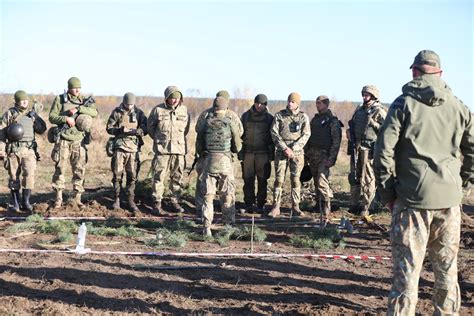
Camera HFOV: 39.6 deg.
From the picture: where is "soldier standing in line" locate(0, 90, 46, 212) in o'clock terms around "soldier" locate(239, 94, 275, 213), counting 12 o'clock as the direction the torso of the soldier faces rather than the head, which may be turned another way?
The soldier standing in line is roughly at 3 o'clock from the soldier.

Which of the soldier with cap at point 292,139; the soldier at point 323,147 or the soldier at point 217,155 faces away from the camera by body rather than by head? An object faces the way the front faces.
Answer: the soldier at point 217,155

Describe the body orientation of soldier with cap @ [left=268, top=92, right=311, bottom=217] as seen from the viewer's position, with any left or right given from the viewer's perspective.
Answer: facing the viewer

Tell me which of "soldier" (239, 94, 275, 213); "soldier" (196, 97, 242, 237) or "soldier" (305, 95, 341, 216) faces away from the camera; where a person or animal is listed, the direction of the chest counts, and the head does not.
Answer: "soldier" (196, 97, 242, 237)

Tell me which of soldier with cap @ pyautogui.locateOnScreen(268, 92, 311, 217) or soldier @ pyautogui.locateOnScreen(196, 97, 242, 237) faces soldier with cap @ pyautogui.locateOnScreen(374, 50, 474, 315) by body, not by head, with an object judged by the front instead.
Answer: soldier with cap @ pyautogui.locateOnScreen(268, 92, 311, 217)

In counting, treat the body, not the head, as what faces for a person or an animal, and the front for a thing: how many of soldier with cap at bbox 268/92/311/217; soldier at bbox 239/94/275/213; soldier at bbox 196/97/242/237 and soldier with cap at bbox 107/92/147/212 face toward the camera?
3

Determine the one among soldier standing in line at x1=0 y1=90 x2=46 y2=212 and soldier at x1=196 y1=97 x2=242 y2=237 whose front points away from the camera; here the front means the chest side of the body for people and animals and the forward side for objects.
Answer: the soldier

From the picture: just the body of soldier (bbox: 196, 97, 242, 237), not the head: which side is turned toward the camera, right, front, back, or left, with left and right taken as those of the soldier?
back

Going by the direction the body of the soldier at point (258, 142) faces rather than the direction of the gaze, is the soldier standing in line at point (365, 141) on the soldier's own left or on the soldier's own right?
on the soldier's own left

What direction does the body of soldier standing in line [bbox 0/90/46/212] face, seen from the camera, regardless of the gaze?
toward the camera

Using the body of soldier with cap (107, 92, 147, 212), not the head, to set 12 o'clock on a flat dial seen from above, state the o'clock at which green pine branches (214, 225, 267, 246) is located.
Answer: The green pine branches is roughly at 11 o'clock from the soldier with cap.

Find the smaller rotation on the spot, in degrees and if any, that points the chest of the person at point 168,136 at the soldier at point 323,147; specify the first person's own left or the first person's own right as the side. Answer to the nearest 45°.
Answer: approximately 90° to the first person's own left

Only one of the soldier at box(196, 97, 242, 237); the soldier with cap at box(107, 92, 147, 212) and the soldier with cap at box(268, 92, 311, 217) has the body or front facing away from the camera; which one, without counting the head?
the soldier

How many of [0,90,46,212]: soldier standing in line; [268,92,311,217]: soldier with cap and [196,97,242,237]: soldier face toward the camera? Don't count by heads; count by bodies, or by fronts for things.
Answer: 2

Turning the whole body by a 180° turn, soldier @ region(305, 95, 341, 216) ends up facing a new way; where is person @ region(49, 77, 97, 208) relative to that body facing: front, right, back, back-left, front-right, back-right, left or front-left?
back-left

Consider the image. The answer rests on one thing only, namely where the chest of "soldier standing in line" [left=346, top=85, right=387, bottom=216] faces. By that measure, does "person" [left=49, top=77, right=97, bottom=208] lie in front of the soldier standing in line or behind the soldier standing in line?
in front
